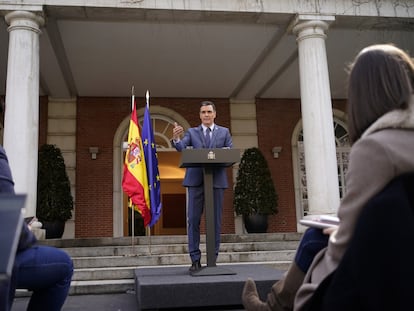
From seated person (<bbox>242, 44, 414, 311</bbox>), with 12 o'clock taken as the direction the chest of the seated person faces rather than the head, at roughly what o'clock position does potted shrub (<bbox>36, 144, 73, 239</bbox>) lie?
The potted shrub is roughly at 12 o'clock from the seated person.

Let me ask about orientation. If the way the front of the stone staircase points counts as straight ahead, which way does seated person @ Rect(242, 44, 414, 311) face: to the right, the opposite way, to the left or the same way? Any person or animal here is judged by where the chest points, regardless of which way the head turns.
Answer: the opposite way

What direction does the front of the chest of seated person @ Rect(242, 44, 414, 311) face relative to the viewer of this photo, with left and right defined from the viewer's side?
facing away from the viewer and to the left of the viewer

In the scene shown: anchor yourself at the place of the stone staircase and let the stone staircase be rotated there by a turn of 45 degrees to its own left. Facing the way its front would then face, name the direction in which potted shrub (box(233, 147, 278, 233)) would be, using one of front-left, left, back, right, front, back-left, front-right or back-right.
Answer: left

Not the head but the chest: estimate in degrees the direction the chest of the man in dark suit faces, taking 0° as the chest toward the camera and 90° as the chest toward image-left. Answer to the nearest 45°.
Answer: approximately 0°

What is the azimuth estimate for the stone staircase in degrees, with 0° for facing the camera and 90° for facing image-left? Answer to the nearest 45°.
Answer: approximately 0°

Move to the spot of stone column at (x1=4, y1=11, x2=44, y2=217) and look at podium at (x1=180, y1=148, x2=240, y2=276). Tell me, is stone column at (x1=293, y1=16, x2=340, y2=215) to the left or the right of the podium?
left

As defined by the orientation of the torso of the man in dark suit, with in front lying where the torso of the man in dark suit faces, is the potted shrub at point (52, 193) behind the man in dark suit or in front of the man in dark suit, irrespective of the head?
behind
